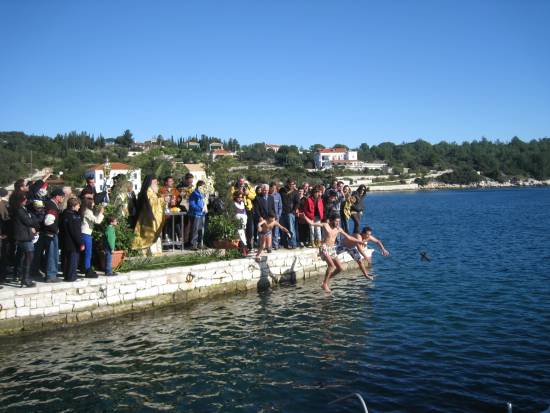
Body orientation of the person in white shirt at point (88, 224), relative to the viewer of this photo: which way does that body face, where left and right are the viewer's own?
facing to the right of the viewer

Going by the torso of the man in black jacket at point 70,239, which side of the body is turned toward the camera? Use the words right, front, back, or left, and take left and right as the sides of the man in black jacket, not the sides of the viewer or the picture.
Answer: right

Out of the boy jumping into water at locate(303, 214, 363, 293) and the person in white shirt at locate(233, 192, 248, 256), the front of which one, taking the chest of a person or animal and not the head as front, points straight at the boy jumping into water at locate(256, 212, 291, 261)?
the person in white shirt

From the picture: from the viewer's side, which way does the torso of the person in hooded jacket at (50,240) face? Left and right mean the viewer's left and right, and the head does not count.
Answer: facing to the right of the viewer

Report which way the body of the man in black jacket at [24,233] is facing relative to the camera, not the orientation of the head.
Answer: to the viewer's right

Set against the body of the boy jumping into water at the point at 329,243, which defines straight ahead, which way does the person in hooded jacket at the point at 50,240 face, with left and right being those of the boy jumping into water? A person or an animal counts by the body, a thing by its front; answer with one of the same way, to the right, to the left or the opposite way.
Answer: to the left

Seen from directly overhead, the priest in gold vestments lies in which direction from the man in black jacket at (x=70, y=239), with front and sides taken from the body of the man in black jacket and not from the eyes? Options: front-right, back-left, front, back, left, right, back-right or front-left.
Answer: front-left

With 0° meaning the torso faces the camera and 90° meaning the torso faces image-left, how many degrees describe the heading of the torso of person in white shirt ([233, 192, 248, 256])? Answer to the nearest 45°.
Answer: approximately 315°
